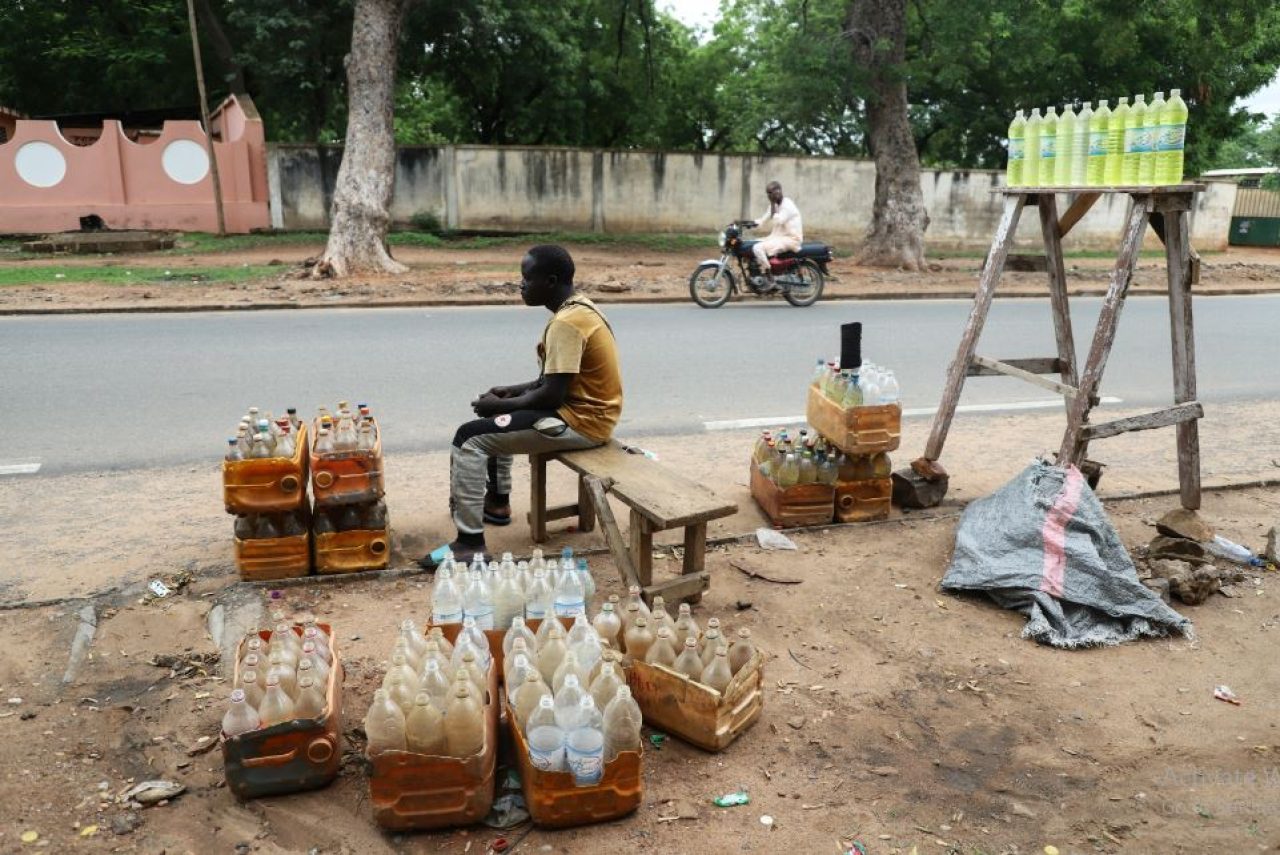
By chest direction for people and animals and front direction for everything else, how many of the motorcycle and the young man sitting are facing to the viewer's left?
2

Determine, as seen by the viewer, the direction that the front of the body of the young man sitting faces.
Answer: to the viewer's left

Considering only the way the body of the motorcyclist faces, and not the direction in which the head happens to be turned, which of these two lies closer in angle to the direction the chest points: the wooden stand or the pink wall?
the pink wall

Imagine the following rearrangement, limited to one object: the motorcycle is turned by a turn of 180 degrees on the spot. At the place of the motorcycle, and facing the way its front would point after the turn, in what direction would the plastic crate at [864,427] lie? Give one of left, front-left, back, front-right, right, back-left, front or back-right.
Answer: right

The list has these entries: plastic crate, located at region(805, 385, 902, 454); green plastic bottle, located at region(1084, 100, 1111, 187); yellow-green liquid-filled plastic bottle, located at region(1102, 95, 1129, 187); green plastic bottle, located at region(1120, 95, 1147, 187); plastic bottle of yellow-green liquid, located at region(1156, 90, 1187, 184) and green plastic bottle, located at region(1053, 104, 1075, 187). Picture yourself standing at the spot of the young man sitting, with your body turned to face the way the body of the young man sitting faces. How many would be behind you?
6

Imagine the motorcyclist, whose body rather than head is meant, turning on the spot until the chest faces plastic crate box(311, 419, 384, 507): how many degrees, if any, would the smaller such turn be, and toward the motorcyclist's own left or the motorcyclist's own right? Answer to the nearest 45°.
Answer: approximately 90° to the motorcyclist's own left

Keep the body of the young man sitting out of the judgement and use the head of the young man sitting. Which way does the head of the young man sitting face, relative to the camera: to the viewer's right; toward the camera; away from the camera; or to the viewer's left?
to the viewer's left

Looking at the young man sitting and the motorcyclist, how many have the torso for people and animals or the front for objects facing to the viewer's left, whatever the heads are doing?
2

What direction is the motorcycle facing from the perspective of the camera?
to the viewer's left

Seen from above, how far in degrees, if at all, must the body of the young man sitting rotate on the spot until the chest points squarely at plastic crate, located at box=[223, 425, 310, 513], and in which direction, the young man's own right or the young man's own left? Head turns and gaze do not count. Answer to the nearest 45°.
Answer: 0° — they already face it

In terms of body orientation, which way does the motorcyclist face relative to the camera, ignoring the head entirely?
to the viewer's left

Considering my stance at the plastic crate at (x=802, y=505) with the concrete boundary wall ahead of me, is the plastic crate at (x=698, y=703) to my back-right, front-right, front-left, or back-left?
back-left
